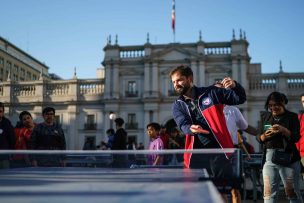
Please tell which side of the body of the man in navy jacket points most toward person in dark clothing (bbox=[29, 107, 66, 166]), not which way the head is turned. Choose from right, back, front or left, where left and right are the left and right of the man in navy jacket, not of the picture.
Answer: right

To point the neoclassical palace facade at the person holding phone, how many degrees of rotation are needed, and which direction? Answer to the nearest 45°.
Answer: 0° — it already faces them

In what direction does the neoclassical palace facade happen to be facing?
toward the camera

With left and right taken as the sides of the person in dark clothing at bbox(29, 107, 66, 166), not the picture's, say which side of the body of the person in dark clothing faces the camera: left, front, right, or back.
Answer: front

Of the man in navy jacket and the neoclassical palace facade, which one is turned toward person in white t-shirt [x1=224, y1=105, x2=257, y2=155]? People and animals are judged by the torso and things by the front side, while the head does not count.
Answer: the neoclassical palace facade

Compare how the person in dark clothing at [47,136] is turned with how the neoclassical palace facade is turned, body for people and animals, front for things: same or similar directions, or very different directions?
same or similar directions

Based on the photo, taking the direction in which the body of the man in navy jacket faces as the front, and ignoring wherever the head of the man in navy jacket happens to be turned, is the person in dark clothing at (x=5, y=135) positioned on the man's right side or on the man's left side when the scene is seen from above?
on the man's right side

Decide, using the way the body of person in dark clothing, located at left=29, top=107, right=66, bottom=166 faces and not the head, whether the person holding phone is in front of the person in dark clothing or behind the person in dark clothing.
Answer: in front

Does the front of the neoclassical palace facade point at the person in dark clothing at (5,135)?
yes

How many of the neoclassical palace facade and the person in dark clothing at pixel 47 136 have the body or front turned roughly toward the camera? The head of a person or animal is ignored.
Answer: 2
